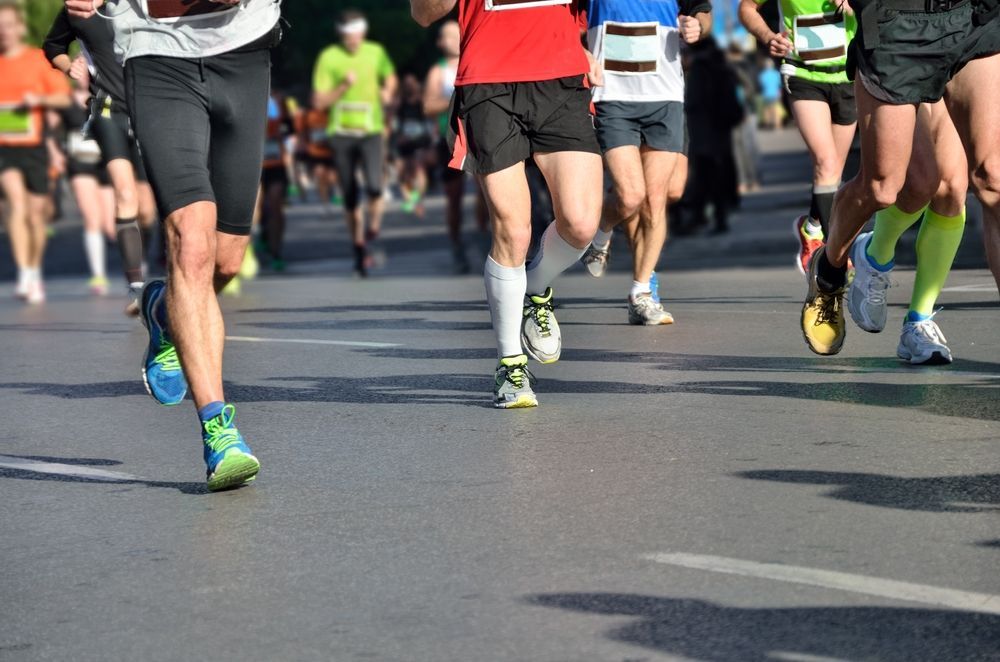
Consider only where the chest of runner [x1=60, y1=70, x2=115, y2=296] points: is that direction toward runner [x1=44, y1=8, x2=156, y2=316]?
yes

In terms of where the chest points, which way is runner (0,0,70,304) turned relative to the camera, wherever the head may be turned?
toward the camera

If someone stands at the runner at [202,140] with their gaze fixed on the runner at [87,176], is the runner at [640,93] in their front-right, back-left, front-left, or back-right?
front-right

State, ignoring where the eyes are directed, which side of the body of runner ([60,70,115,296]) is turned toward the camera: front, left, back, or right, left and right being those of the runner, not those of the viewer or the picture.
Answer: front

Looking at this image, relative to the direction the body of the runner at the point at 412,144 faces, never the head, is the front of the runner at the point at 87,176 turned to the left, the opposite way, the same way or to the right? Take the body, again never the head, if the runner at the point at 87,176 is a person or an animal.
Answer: the same way

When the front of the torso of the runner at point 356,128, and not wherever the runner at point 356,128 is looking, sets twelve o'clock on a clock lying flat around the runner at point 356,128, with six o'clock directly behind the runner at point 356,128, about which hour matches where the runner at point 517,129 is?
the runner at point 517,129 is roughly at 12 o'clock from the runner at point 356,128.

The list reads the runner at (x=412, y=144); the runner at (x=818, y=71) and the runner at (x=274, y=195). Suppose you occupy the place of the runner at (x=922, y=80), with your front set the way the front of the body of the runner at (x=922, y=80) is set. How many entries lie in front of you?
0

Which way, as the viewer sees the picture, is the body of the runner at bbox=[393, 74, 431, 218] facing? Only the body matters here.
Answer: toward the camera

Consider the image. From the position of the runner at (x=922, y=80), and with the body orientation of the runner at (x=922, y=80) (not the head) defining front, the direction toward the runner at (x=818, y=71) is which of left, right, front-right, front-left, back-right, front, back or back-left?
back

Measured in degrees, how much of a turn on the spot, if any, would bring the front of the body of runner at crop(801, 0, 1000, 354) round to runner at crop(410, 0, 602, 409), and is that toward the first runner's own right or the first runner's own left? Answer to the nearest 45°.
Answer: approximately 90° to the first runner's own right

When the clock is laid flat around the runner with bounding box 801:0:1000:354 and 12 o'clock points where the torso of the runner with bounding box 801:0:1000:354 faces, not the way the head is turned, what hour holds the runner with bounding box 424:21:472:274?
the runner with bounding box 424:21:472:274 is roughly at 5 o'clock from the runner with bounding box 801:0:1000:354.

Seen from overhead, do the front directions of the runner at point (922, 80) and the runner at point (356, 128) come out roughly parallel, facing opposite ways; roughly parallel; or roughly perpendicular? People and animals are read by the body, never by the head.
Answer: roughly parallel

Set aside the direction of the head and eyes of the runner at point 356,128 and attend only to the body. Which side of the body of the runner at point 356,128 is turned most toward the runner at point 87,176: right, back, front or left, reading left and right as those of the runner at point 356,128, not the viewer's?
right

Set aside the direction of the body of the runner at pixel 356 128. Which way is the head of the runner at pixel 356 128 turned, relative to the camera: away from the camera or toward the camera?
toward the camera

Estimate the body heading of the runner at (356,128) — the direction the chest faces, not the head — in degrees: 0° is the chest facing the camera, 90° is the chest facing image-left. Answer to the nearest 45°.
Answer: approximately 0°
